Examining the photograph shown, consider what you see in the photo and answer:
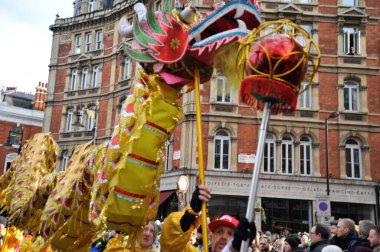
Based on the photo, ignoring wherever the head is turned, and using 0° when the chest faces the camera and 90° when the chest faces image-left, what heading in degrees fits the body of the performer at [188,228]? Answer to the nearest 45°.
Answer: approximately 0°

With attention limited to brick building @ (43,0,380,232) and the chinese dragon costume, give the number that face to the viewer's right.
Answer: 1

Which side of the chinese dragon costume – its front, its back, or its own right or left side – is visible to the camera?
right

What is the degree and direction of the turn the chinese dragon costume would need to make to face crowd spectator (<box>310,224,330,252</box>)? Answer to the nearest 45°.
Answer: approximately 45° to its left

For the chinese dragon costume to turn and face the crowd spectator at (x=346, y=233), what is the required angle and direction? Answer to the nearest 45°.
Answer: approximately 45° to its left

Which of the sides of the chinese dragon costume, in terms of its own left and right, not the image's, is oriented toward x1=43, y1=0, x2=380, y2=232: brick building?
left
